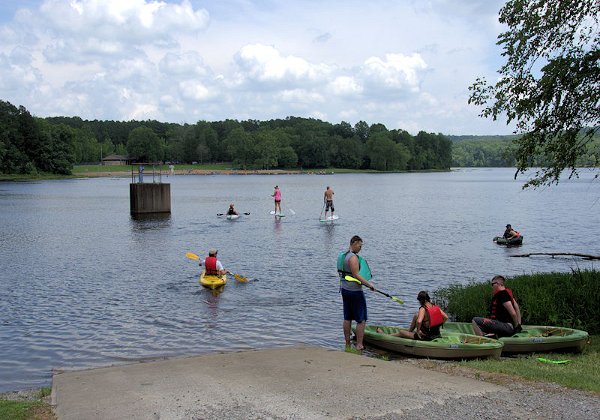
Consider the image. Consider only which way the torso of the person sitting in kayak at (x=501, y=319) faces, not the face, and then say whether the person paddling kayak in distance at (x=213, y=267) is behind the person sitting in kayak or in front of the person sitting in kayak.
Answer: in front

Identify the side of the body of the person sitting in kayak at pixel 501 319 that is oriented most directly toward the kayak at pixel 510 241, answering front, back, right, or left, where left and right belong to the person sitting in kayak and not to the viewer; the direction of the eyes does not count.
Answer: right

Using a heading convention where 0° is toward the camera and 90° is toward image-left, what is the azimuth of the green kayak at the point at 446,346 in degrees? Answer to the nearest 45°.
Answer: approximately 90°

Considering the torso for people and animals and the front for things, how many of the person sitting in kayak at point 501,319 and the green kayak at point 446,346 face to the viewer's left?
2

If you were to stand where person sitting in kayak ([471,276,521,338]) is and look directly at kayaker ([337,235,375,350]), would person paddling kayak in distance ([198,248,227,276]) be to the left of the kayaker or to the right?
right

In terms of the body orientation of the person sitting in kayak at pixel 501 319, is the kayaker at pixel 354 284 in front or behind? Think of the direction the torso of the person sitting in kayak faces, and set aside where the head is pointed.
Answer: in front

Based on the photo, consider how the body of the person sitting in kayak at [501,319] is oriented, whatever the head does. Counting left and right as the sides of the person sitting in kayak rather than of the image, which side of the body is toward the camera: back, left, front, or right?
left
